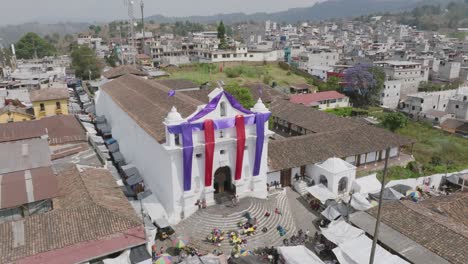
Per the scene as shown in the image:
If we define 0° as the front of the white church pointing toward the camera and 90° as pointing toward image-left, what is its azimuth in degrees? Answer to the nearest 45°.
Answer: approximately 315°

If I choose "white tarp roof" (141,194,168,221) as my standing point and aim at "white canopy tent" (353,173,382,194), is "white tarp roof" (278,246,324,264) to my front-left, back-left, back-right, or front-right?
front-right

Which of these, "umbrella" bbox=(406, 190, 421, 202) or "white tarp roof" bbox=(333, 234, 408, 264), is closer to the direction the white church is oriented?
the white tarp roof

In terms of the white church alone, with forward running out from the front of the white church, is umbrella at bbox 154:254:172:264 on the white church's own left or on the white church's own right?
on the white church's own right

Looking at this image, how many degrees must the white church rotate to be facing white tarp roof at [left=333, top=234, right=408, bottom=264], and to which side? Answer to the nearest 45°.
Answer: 0° — it already faces it

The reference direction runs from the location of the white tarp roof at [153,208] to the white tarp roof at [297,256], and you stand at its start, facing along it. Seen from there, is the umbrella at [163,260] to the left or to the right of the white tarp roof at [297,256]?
right

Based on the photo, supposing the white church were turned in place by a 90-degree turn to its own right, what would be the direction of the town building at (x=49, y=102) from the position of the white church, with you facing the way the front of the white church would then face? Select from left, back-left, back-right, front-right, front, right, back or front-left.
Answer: right

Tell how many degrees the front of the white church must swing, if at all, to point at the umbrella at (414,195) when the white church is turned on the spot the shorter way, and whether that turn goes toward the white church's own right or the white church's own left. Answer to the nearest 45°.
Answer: approximately 45° to the white church's own left

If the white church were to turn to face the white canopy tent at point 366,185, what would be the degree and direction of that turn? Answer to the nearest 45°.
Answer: approximately 45° to its left
